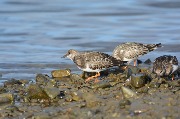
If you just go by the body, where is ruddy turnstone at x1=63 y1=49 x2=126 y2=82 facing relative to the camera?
to the viewer's left

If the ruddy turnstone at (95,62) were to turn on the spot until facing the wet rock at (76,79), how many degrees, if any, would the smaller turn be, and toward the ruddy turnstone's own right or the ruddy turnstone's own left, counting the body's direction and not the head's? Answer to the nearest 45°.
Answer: approximately 45° to the ruddy turnstone's own left
